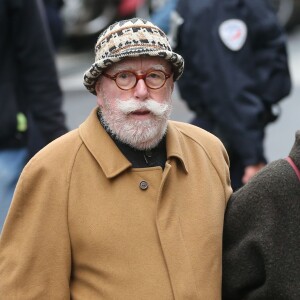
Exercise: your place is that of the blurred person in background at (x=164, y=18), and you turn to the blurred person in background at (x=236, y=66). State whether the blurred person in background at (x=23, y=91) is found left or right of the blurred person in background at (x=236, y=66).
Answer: right

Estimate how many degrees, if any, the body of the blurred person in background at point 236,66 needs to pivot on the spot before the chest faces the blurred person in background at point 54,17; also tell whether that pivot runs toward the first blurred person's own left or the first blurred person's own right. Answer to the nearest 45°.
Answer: approximately 45° to the first blurred person's own right
